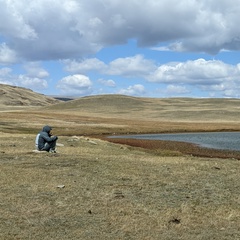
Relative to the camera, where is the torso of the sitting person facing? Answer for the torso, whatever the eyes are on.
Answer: to the viewer's right
